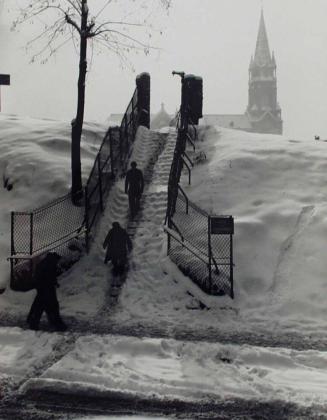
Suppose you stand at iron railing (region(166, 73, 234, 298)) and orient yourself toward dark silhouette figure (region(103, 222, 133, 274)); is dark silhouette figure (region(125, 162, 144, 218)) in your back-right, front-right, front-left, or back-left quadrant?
front-right

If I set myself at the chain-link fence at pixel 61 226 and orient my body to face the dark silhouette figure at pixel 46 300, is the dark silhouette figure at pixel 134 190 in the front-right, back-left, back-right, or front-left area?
back-left

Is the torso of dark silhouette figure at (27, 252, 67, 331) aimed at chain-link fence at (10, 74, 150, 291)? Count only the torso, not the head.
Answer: no

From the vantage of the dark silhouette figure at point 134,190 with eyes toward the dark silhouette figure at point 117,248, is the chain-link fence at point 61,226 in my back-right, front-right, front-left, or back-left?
front-right
